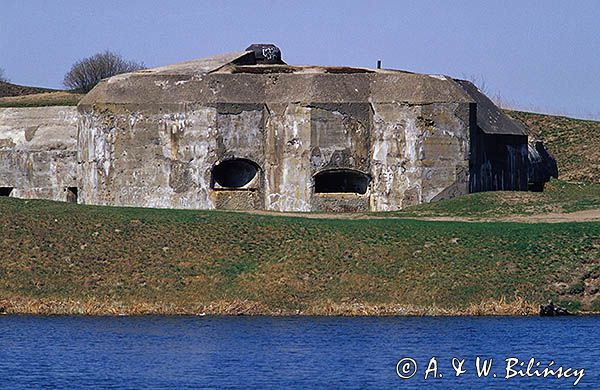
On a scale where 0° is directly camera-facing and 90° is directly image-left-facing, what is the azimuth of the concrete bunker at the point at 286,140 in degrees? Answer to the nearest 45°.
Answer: approximately 0°
